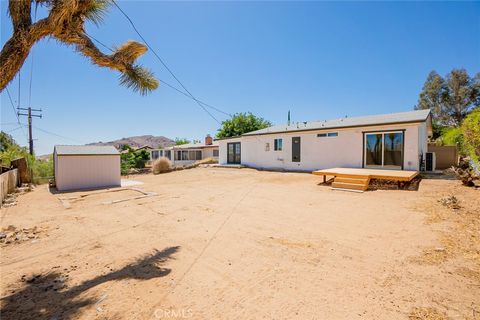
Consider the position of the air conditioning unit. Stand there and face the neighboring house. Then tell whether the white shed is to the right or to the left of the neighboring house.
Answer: left

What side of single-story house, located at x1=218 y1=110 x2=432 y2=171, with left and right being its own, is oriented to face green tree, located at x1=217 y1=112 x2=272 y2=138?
left

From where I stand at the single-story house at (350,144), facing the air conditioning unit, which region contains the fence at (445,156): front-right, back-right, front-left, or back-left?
front-left

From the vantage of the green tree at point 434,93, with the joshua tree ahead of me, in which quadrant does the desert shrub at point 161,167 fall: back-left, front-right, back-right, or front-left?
front-right

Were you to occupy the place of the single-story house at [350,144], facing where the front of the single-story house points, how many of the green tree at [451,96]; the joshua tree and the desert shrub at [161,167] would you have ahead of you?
1

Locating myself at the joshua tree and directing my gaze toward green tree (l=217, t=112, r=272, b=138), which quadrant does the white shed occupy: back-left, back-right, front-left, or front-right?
front-left

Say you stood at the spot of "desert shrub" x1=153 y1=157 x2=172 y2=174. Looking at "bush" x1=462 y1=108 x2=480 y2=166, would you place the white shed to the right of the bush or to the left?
right

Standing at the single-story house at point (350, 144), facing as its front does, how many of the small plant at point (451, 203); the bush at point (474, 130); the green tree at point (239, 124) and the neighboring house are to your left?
2

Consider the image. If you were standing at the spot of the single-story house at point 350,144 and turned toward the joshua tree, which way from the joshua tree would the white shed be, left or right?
right

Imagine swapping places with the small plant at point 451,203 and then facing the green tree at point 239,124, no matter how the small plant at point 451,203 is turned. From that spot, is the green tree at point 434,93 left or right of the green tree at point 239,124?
right

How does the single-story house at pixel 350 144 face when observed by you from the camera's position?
facing away from the viewer and to the right of the viewer
